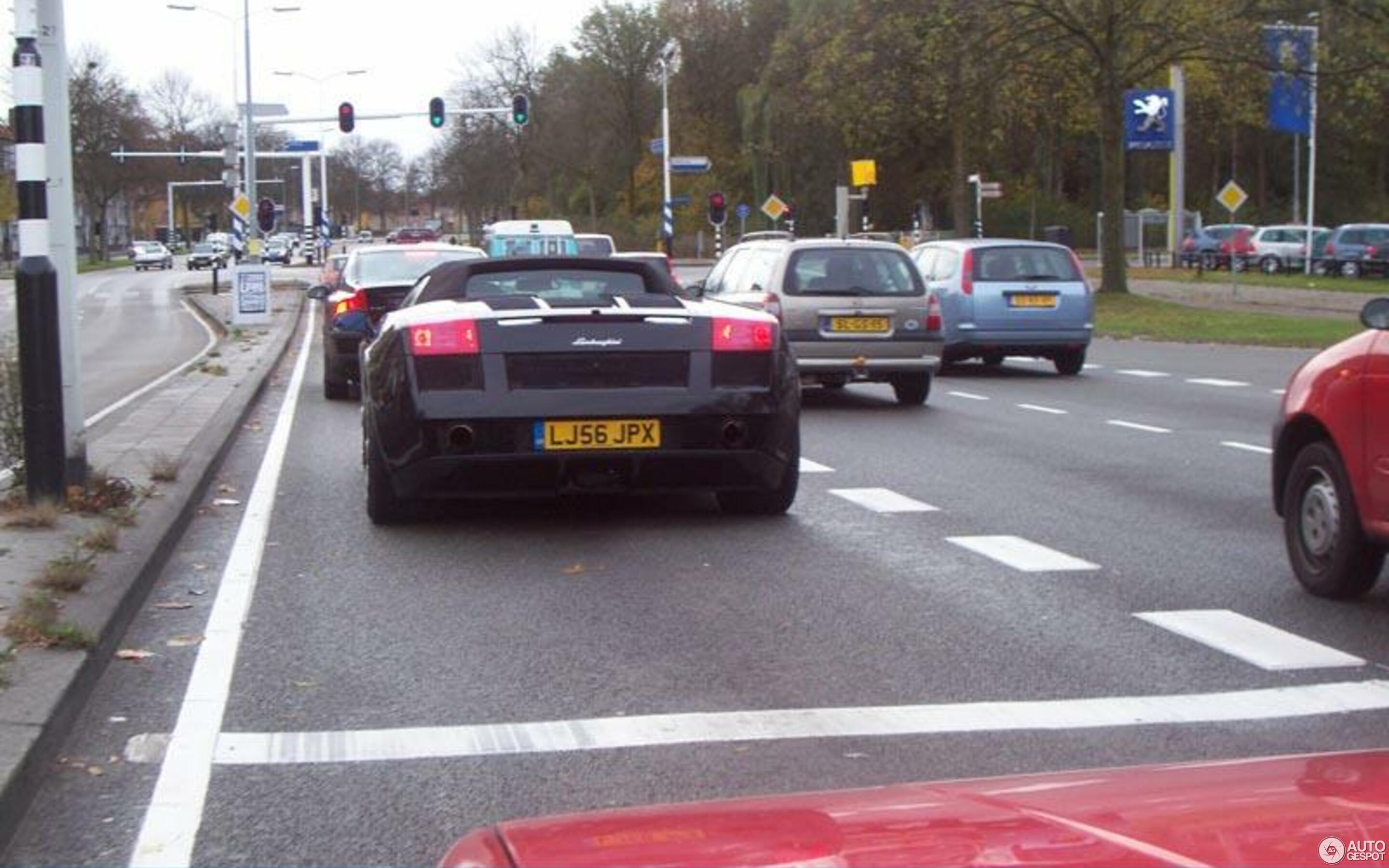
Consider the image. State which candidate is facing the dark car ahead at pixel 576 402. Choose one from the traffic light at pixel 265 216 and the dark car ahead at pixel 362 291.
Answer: the traffic light

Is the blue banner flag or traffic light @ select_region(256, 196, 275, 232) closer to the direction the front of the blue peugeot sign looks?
the blue banner flag

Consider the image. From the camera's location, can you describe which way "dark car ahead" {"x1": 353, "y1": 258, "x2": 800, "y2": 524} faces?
facing away from the viewer

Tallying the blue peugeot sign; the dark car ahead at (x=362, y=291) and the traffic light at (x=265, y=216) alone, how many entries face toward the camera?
2

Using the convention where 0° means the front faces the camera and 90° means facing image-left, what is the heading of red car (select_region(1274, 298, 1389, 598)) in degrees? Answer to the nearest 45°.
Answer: approximately 135°

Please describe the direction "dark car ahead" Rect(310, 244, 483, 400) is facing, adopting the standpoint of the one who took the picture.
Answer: facing away from the viewer

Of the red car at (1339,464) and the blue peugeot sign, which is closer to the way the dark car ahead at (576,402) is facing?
the blue peugeot sign

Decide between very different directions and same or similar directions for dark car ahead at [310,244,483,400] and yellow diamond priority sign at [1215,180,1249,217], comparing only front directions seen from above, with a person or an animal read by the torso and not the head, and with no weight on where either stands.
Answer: very different directions

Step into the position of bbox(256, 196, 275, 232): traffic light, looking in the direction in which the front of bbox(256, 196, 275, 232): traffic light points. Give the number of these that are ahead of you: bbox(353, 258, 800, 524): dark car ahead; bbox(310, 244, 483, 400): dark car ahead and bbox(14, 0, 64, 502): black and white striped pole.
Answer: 3

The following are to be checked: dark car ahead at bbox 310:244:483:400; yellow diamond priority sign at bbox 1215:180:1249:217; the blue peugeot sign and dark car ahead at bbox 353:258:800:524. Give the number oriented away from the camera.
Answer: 2

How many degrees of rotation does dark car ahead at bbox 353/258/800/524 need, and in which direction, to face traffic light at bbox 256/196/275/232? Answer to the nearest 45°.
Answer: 0° — it already faces it

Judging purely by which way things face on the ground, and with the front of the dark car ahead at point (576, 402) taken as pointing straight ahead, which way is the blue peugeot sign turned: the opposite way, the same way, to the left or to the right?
the opposite way
